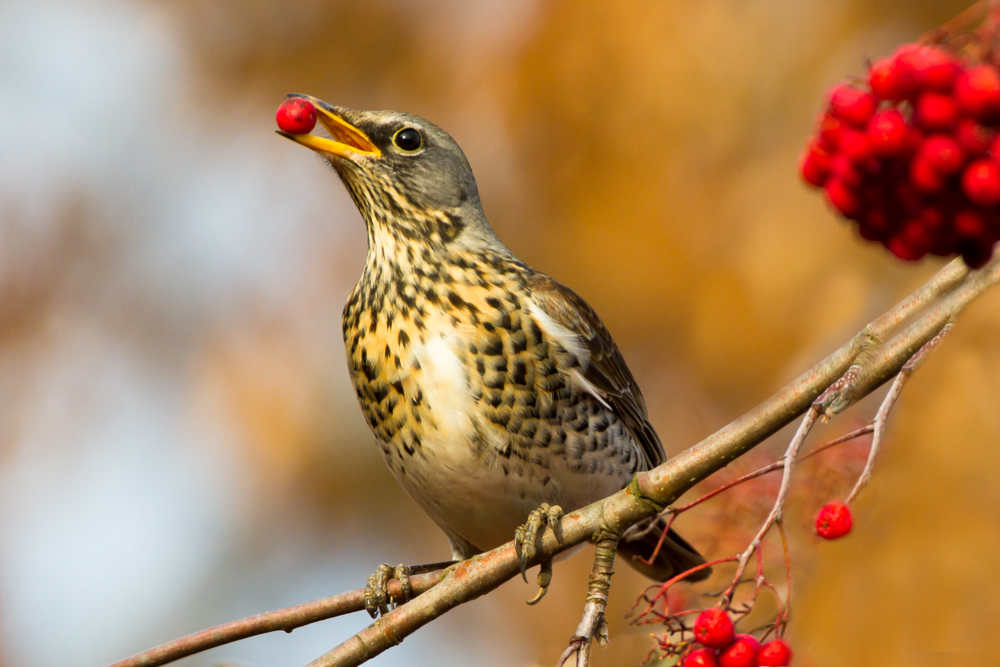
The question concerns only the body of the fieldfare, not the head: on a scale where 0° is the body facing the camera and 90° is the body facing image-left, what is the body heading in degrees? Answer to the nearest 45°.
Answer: approximately 45°

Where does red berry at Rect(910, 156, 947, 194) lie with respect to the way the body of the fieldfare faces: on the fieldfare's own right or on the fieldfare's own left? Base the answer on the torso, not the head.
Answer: on the fieldfare's own left

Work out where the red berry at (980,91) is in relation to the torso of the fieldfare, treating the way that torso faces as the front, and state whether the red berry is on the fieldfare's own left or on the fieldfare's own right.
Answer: on the fieldfare's own left

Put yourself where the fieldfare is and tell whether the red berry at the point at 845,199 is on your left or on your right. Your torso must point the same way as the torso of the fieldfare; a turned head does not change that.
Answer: on your left

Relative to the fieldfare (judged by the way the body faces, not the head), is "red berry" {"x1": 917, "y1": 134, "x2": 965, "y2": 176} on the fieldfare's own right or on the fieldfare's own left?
on the fieldfare's own left

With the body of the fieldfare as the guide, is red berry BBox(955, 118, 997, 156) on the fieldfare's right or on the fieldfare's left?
on the fieldfare's left
